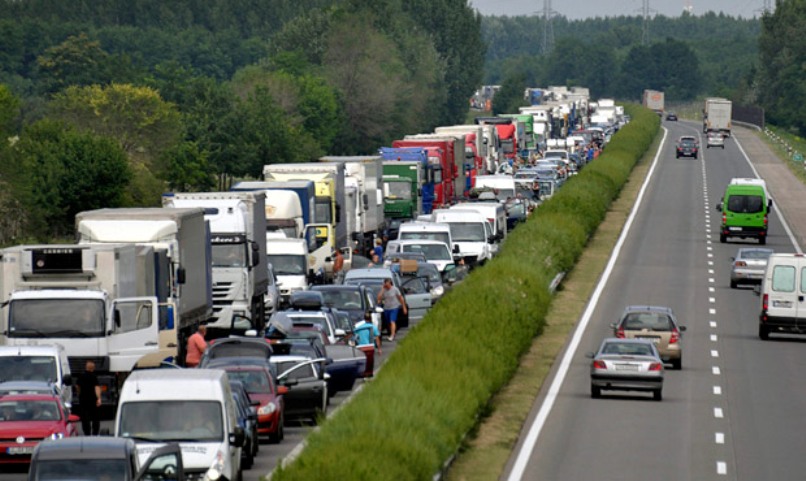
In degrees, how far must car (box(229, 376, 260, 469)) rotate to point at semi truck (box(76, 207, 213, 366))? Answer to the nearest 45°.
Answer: approximately 180°

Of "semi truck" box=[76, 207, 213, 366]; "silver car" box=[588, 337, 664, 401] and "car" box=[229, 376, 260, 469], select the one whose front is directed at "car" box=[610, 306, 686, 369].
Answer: the silver car

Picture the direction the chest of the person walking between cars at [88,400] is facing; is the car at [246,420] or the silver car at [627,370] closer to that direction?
the car

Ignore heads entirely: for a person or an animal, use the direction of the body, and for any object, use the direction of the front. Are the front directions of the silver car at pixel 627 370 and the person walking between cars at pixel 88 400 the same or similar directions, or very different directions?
very different directions

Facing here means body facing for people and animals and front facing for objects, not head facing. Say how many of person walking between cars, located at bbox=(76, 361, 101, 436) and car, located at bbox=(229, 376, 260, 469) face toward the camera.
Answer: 2

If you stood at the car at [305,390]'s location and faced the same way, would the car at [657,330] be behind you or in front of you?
behind

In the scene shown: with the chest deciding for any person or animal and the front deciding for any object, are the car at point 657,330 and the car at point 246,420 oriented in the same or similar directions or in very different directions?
very different directions

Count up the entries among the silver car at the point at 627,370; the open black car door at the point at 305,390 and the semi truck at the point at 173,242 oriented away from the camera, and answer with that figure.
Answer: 1

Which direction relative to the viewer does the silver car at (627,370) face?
away from the camera

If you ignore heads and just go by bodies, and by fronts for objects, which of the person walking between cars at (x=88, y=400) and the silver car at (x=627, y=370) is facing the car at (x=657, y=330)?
the silver car

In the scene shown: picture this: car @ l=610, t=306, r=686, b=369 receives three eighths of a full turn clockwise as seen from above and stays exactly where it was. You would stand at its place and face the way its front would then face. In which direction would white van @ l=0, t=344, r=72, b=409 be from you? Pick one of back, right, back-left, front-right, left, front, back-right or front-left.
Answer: right
